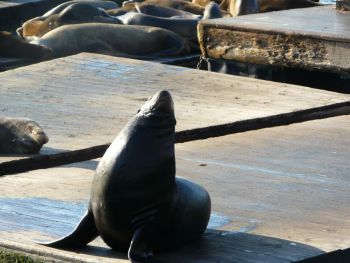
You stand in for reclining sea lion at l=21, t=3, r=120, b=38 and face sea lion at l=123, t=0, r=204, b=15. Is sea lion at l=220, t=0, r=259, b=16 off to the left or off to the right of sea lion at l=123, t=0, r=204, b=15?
right

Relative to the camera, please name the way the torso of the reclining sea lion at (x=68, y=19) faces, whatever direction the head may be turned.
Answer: to the viewer's left

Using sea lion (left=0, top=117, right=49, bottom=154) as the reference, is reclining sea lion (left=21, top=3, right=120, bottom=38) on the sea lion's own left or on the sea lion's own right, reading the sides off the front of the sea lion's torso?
on the sea lion's own left

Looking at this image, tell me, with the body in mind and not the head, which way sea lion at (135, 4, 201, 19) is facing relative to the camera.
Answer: to the viewer's left

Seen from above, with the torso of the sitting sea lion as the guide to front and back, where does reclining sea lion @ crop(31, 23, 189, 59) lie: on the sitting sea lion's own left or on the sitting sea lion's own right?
on the sitting sea lion's own right

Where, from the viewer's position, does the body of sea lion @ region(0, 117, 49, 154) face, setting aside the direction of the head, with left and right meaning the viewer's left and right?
facing to the right of the viewer

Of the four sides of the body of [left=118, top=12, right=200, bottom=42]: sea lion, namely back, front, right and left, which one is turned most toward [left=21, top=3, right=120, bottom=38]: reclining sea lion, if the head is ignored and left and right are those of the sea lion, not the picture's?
front

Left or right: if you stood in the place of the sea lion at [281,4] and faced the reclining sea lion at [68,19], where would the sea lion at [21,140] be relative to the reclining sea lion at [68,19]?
left

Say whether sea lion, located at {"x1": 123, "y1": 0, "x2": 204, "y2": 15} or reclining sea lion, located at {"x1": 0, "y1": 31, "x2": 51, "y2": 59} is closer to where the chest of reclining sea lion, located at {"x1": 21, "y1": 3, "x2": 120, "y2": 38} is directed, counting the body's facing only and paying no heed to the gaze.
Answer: the reclining sea lion
